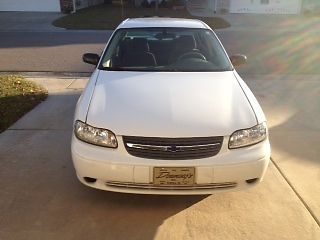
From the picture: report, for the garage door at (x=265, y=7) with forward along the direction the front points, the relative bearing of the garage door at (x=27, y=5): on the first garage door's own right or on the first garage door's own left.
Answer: on the first garage door's own right

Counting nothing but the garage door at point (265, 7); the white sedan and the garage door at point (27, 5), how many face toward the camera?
3

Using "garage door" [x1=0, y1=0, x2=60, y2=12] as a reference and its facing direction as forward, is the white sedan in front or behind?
in front

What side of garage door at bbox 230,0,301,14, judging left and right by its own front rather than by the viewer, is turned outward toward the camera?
front

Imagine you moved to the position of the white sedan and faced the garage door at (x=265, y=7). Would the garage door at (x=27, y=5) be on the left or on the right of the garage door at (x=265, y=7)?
left

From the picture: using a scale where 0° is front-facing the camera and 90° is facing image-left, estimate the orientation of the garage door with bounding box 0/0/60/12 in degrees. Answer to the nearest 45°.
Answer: approximately 0°

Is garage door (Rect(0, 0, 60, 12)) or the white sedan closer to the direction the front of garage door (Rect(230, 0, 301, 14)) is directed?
the white sedan

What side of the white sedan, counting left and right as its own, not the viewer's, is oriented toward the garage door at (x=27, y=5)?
back

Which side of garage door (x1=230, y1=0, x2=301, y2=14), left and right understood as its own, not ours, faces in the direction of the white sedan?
front

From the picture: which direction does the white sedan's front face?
toward the camera

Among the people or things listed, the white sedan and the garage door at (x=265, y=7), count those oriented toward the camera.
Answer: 2

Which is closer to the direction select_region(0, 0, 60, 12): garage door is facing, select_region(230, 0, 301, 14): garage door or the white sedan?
the white sedan
